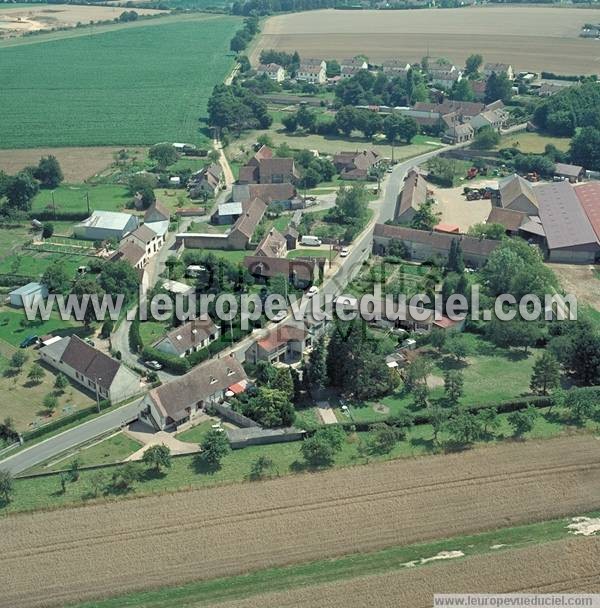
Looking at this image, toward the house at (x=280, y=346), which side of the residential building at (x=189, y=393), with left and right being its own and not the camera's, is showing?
left

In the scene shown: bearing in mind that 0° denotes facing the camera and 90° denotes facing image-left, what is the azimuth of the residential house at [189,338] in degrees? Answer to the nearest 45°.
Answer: approximately 315°

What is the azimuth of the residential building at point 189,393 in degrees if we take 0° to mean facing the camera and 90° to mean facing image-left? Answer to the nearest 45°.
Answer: approximately 315°

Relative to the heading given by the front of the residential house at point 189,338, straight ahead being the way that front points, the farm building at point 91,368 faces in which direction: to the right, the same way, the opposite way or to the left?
to the right

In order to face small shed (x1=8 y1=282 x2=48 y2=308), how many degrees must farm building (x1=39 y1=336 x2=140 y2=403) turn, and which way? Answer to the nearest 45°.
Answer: approximately 135° to its right

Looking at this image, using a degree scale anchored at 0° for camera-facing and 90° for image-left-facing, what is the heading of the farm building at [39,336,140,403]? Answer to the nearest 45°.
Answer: approximately 45°

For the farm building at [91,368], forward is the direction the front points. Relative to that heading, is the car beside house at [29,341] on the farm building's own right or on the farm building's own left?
on the farm building's own right

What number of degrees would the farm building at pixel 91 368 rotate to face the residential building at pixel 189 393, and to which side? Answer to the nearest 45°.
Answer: approximately 90° to its left

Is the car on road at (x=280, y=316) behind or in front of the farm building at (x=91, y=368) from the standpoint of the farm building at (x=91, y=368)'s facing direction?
behind

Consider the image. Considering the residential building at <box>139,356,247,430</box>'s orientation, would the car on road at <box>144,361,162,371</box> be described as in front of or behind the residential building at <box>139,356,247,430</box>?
behind

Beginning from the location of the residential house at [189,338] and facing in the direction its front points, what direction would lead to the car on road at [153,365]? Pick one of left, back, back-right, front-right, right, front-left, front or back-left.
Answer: right

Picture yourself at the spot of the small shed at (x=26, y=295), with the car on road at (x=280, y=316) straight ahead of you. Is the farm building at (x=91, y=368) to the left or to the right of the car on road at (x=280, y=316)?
right

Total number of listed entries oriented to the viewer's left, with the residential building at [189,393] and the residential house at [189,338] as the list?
0
